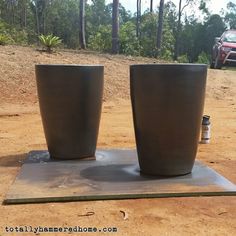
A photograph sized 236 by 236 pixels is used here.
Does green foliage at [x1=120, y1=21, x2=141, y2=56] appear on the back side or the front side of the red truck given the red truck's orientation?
on the back side

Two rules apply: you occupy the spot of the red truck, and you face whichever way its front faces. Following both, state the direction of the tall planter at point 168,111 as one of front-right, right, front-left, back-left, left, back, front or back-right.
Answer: front-right

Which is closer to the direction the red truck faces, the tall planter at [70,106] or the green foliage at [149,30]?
the tall planter

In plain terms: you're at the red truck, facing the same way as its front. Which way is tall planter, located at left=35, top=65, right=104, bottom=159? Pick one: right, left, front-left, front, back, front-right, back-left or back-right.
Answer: front-right

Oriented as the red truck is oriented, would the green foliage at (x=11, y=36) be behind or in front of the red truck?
behind

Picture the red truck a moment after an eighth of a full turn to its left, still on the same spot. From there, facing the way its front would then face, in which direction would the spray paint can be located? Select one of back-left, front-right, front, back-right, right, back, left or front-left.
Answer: right

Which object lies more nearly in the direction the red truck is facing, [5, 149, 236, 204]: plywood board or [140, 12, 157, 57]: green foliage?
the plywood board
